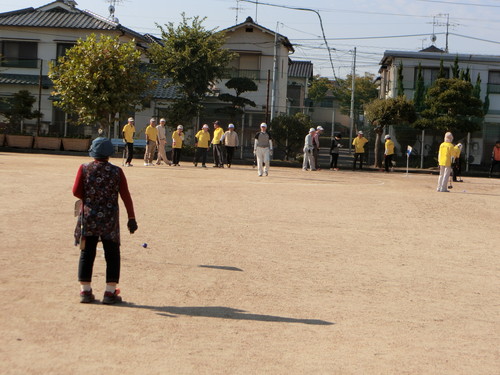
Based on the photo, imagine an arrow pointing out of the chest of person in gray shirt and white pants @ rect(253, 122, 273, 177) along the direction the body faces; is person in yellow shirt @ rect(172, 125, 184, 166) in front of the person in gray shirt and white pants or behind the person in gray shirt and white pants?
behind

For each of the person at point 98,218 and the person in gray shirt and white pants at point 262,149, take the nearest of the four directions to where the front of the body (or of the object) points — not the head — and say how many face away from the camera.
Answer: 1

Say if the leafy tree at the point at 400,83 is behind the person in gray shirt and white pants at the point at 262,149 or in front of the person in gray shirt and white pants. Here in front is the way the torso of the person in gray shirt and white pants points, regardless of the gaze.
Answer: behind

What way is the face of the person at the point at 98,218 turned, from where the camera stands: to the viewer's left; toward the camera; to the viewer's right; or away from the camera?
away from the camera

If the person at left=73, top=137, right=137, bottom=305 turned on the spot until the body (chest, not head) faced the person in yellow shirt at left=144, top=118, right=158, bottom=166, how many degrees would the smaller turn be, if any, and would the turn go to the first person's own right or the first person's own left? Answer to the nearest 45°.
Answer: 0° — they already face them

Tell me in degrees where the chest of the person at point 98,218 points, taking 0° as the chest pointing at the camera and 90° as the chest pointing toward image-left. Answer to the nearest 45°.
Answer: approximately 180°

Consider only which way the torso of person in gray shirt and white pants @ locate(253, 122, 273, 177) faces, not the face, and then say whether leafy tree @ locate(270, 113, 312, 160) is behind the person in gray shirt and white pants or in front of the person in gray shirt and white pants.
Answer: behind

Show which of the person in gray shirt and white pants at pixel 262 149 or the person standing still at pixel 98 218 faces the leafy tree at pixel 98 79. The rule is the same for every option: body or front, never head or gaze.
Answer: the person standing still

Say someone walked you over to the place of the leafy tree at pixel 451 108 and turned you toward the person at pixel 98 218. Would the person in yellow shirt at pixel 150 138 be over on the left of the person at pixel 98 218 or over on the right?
right

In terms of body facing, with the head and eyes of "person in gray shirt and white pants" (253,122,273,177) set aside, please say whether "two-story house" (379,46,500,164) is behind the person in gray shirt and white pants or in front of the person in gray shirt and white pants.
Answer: behind

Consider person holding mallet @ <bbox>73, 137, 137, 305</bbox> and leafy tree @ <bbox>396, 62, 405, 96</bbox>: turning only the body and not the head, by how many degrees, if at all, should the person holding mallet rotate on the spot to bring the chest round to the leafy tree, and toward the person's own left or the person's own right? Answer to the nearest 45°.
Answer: approximately 45° to the person's own right

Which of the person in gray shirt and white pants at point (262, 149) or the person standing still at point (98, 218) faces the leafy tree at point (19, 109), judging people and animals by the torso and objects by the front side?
the person standing still

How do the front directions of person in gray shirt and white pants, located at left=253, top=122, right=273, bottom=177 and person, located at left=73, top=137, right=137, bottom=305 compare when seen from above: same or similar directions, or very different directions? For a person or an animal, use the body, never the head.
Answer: very different directions

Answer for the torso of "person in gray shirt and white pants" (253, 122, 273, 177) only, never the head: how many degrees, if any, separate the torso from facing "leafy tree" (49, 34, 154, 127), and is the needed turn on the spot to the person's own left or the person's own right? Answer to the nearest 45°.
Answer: approximately 135° to the person's own right

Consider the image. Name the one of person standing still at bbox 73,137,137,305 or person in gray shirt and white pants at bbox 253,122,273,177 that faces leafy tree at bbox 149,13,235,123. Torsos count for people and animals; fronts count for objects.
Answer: the person standing still
